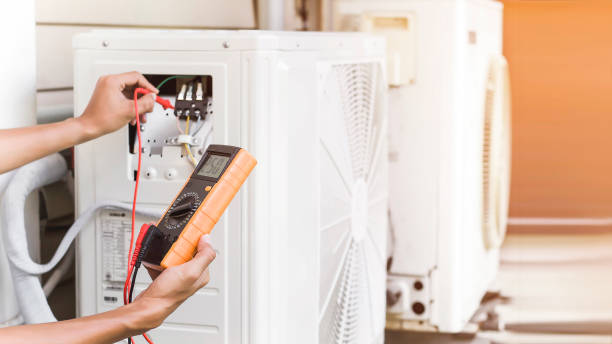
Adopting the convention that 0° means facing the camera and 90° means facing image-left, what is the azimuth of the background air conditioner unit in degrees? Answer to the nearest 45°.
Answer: approximately 270°

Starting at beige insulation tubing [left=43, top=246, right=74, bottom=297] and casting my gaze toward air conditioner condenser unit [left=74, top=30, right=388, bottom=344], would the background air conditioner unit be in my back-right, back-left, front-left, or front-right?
front-left

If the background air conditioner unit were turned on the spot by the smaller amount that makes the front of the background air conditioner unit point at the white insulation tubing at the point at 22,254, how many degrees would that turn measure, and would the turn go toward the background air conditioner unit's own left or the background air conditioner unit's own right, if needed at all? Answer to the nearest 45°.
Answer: approximately 135° to the background air conditioner unit's own right

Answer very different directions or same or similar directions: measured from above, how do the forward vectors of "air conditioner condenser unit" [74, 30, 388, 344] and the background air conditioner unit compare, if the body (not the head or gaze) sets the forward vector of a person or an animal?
same or similar directions

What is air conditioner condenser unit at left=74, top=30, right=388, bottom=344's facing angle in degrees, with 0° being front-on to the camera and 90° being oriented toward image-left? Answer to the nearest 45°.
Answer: approximately 270°

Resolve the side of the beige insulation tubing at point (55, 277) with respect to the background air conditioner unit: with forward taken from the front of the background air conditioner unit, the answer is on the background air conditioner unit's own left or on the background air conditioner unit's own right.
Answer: on the background air conditioner unit's own right

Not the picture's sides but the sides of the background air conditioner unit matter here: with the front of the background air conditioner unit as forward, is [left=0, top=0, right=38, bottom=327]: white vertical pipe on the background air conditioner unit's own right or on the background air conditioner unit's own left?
on the background air conditioner unit's own right
